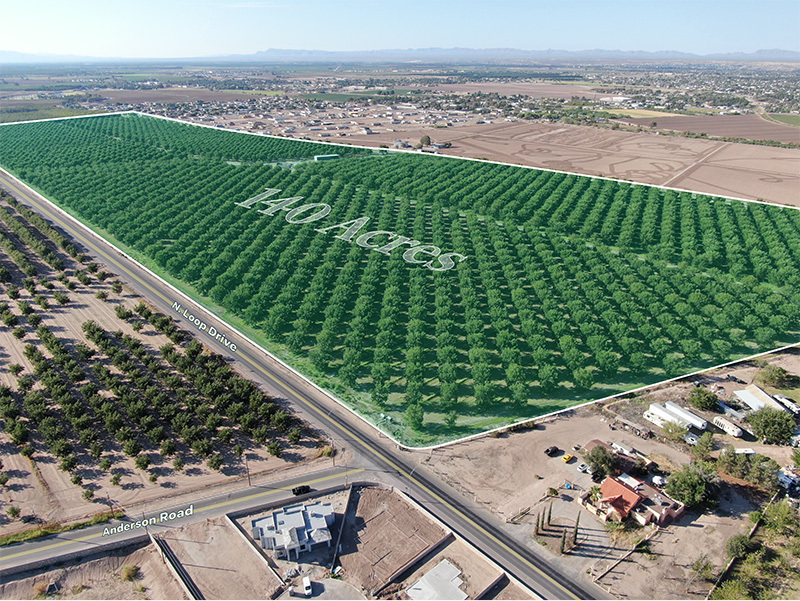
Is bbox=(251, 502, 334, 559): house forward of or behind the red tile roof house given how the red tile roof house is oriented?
forward

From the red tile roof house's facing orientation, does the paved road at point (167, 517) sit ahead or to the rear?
ahead

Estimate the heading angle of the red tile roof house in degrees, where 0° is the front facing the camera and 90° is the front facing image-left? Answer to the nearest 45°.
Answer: approximately 45°

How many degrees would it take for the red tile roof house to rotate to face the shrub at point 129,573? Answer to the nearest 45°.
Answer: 0° — it already faces it

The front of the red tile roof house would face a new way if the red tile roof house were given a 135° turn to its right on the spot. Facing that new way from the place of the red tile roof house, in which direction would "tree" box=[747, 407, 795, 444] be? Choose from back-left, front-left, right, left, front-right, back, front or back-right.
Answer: front-right
